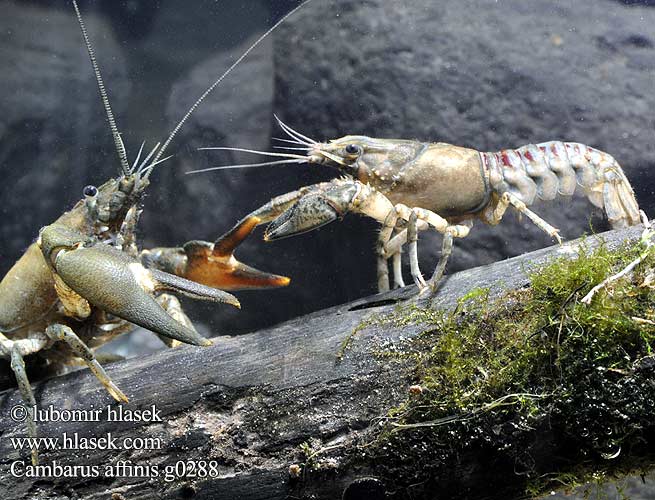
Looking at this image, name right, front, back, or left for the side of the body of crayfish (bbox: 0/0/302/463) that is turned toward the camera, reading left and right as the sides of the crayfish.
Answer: right
